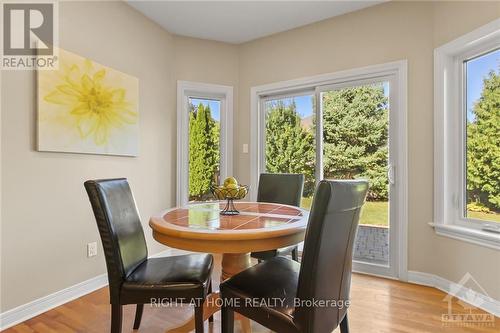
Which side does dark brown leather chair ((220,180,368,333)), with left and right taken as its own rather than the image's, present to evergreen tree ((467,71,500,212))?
right

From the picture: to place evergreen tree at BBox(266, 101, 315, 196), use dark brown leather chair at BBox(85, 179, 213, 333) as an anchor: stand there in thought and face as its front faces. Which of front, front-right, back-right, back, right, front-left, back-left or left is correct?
front-left

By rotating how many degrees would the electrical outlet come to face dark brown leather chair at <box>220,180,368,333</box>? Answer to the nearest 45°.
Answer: approximately 45° to its right

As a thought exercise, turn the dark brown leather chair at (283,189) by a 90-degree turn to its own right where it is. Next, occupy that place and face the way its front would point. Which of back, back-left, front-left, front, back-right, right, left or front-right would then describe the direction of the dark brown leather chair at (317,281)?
back-left

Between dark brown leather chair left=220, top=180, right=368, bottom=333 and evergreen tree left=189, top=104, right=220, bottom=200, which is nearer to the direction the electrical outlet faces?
the dark brown leather chair

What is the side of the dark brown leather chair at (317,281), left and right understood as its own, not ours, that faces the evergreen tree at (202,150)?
front

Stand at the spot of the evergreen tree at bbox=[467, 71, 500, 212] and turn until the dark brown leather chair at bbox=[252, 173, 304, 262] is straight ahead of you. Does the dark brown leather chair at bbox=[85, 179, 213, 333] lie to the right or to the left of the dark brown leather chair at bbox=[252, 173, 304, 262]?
left

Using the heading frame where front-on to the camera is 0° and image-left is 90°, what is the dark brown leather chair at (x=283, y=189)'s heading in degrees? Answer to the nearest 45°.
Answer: approximately 45°

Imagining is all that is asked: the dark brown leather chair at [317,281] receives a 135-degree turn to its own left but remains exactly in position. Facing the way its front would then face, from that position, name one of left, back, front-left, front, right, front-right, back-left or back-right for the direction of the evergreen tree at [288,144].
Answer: back

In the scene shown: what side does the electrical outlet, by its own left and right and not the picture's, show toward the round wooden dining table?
front

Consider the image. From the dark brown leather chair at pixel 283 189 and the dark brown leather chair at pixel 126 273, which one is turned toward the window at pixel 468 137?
the dark brown leather chair at pixel 126 273

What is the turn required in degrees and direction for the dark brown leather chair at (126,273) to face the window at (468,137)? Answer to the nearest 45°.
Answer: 0° — it already faces it

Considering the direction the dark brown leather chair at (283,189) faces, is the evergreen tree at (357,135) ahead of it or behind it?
behind

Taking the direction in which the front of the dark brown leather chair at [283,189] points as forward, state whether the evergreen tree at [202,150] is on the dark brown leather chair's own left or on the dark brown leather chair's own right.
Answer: on the dark brown leather chair's own right
